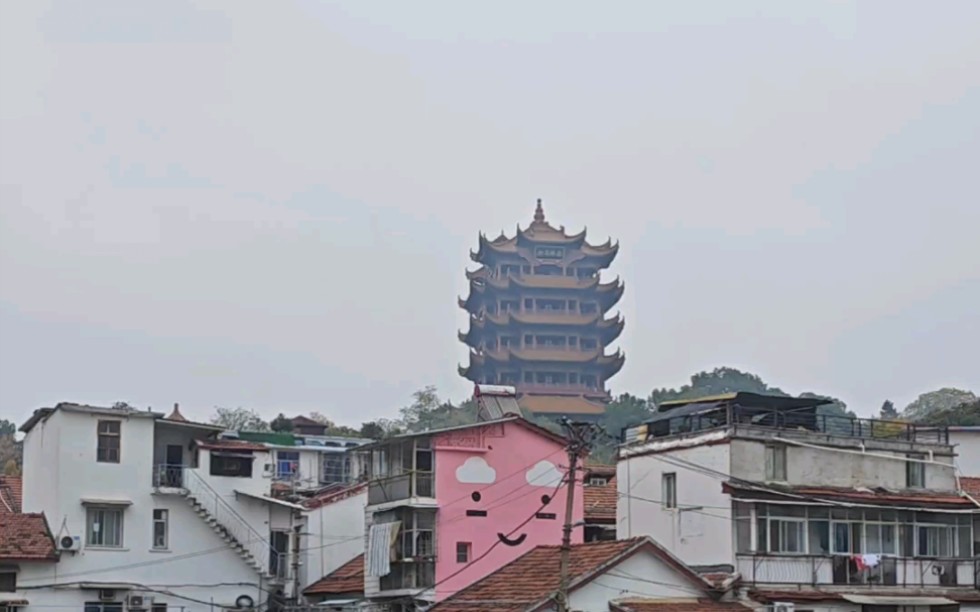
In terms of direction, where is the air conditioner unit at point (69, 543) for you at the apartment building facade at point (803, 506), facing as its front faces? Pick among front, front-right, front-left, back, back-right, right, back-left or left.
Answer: back-right

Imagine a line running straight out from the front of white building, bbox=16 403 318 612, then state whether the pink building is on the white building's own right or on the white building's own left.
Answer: on the white building's own left

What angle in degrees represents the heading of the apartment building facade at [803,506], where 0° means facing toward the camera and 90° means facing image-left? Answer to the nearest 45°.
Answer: approximately 315°

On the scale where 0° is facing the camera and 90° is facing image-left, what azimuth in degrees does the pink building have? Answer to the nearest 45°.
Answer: approximately 45°

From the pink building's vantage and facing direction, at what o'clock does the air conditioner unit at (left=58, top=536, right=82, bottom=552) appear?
The air conditioner unit is roughly at 2 o'clock from the pink building.

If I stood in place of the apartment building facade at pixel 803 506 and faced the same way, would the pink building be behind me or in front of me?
behind

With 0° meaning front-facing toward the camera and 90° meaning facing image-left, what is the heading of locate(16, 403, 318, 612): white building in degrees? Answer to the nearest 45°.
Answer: approximately 0°
